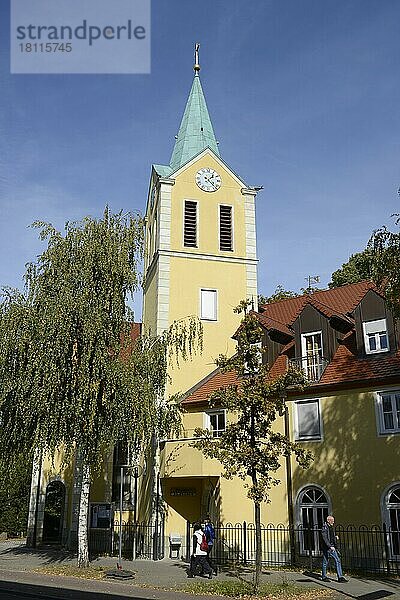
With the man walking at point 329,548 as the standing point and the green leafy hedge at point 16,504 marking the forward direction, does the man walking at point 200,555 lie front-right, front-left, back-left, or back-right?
front-left

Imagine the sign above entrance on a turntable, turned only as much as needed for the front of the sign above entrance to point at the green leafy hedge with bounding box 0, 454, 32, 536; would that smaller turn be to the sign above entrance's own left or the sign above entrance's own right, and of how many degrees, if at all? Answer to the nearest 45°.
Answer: approximately 135° to the sign above entrance's own right

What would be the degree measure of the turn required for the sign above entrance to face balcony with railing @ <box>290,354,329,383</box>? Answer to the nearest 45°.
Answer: approximately 45° to its left

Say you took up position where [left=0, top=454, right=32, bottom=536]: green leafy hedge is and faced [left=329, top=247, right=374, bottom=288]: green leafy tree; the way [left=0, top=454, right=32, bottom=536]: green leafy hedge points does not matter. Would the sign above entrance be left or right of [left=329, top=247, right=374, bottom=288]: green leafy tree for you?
right

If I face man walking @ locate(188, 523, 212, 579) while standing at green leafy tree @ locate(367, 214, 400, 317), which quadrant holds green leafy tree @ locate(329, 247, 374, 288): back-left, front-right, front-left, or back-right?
front-right

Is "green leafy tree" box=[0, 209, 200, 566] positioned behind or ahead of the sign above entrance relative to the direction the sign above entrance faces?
ahead

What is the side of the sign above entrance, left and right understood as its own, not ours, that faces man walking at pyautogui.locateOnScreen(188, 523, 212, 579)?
front

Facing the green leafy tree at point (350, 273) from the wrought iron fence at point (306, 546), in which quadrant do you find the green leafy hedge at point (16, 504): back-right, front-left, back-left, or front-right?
front-left

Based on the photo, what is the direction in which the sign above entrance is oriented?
toward the camera

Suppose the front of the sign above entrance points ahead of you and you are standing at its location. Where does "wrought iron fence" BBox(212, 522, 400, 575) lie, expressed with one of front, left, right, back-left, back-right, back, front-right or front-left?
front-left

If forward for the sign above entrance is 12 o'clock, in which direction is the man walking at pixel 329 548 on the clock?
The man walking is roughly at 11 o'clock from the sign above entrance.

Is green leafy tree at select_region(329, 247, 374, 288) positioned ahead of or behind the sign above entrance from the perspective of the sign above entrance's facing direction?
behind
